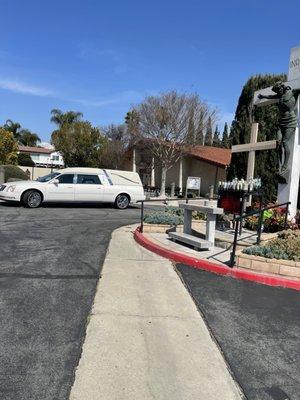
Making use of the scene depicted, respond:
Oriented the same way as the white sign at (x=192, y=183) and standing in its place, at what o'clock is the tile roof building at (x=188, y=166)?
The tile roof building is roughly at 6 o'clock from the white sign.

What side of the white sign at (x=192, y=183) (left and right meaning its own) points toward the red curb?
front

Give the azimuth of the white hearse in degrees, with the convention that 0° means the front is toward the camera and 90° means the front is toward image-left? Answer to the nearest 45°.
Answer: approximately 90°

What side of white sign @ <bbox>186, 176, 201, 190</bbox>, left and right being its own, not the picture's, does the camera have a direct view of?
front

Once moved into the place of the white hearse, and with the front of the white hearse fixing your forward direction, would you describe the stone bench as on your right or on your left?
on your left

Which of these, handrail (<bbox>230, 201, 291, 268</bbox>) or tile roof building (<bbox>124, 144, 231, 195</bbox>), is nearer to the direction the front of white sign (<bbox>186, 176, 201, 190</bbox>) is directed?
the handrail

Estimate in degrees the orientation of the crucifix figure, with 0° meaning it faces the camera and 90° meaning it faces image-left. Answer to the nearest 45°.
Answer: approximately 45°

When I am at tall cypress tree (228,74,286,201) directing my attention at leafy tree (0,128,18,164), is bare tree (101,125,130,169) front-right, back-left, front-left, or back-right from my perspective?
front-right

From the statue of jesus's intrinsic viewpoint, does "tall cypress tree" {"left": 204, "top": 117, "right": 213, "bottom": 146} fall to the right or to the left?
on its right

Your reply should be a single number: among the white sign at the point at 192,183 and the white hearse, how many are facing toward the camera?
1

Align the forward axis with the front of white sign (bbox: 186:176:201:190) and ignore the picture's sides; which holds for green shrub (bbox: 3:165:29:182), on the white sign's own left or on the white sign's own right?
on the white sign's own right

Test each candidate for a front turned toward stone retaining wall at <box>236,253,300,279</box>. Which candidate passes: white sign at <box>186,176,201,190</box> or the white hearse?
the white sign

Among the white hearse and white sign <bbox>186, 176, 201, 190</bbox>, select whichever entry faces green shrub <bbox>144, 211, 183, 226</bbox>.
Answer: the white sign

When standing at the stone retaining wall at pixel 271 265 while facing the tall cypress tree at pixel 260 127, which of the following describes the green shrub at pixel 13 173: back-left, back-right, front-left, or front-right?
front-left
